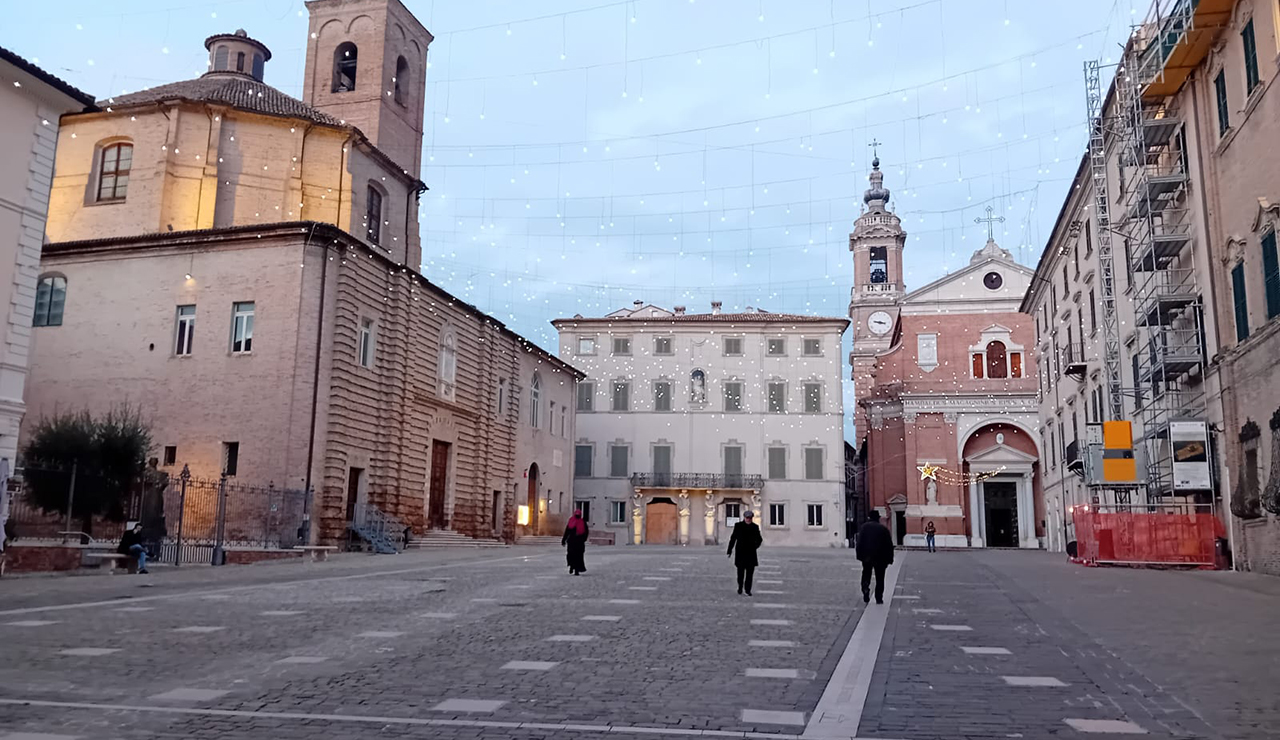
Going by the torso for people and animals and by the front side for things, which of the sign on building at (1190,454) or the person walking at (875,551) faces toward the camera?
the sign on building

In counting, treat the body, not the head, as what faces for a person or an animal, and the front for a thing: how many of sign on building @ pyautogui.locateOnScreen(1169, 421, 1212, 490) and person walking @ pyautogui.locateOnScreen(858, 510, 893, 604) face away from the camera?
1

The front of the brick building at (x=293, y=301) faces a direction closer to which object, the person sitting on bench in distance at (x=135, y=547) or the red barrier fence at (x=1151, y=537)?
the red barrier fence

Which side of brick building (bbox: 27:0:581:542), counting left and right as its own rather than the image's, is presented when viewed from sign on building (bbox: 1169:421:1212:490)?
front

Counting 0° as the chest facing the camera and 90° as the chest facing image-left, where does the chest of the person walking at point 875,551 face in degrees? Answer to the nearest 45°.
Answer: approximately 180°

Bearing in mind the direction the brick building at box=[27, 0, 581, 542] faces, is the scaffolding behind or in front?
in front

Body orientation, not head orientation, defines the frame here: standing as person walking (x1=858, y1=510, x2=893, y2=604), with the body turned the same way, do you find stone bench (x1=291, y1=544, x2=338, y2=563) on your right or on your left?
on your left

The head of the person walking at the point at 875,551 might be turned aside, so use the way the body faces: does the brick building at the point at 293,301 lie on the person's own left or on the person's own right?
on the person's own left

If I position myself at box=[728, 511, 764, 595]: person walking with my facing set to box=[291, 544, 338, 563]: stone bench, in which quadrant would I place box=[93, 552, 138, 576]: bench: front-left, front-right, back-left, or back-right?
front-left

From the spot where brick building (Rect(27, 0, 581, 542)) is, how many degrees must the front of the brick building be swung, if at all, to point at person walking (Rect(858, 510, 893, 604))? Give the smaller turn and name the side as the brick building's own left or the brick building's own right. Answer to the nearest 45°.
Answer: approximately 45° to the brick building's own right

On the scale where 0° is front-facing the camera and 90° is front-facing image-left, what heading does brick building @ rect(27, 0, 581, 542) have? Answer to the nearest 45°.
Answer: approximately 315°

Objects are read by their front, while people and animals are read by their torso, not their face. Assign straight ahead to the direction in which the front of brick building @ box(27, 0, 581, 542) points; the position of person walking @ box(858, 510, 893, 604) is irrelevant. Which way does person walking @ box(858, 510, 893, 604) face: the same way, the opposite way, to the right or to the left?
to the left

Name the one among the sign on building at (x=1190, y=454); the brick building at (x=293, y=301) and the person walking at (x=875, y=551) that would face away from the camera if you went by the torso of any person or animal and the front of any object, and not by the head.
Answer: the person walking
